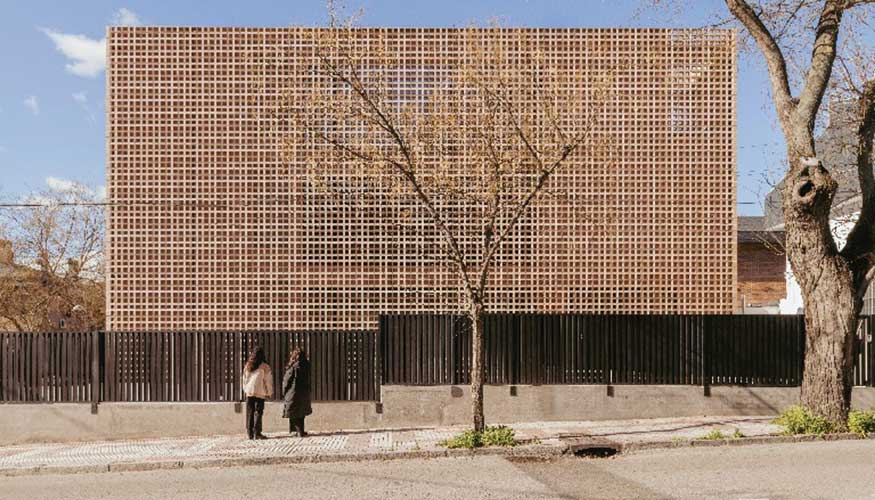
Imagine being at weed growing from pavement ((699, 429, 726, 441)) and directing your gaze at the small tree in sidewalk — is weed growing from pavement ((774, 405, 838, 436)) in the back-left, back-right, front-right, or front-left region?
back-right

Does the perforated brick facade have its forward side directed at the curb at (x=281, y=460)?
yes

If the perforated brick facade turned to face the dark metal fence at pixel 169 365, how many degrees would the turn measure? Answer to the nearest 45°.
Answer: approximately 45° to its right

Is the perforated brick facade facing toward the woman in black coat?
yes

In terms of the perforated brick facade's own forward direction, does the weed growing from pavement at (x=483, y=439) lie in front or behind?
in front

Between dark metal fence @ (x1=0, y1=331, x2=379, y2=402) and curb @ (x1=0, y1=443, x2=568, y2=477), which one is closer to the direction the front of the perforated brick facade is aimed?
the curb

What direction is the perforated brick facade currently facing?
toward the camera

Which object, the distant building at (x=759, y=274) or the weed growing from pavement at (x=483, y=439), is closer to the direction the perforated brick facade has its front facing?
the weed growing from pavement

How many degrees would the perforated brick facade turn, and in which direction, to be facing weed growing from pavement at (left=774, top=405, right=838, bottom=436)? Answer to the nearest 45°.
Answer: approximately 45° to its left

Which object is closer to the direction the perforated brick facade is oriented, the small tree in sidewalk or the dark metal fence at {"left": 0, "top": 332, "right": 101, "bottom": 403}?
the small tree in sidewalk
